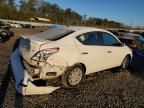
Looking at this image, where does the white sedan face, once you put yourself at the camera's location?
facing away from the viewer and to the right of the viewer
